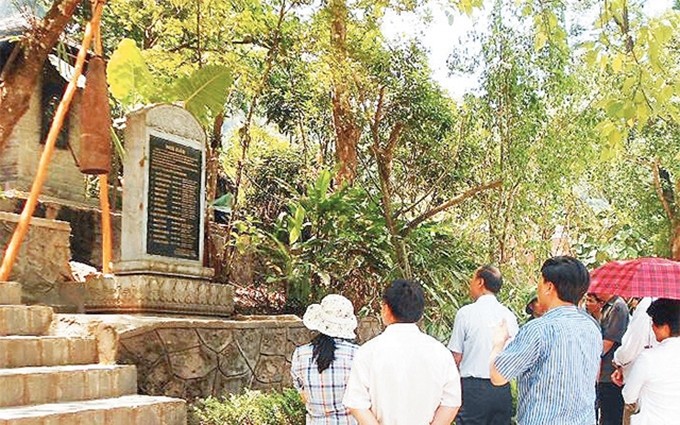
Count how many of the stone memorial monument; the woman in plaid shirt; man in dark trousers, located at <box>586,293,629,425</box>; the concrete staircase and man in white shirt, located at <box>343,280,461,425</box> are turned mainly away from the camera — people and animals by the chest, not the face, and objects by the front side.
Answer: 2

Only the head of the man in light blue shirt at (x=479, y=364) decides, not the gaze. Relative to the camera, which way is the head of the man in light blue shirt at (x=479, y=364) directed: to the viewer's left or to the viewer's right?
to the viewer's left

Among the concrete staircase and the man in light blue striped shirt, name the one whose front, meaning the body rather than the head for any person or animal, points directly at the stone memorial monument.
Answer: the man in light blue striped shirt

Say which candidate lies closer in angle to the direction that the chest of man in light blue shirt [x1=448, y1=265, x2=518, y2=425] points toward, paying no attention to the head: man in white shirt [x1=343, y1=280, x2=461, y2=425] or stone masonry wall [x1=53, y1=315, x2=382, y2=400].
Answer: the stone masonry wall

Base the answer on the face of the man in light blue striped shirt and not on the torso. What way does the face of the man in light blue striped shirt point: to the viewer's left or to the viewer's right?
to the viewer's left

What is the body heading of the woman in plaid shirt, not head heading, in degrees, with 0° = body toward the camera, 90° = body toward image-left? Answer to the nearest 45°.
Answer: approximately 180°

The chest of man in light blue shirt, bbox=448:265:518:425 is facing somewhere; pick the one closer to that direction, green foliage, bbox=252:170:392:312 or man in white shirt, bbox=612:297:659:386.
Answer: the green foliage

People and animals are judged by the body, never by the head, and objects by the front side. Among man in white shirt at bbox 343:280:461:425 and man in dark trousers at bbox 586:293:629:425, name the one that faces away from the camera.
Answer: the man in white shirt

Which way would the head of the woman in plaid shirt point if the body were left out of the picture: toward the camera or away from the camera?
away from the camera

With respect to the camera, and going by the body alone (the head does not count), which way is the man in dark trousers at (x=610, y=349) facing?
to the viewer's left
